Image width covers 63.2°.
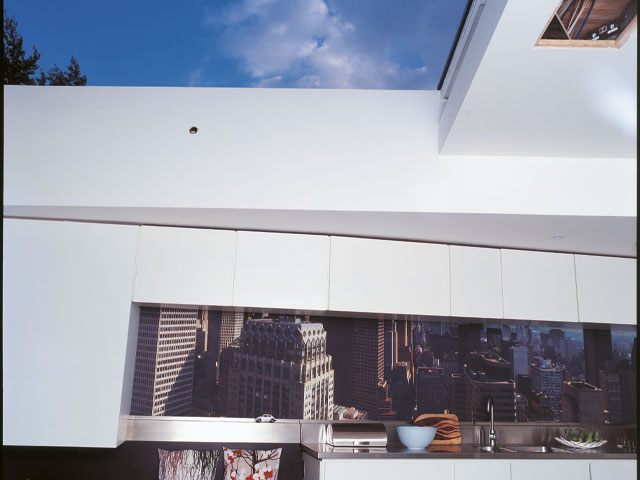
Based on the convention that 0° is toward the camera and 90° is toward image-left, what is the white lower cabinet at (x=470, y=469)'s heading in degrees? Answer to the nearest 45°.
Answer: approximately 0°

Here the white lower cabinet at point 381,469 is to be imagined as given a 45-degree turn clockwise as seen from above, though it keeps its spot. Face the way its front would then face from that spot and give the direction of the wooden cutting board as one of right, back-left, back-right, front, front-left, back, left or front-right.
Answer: back

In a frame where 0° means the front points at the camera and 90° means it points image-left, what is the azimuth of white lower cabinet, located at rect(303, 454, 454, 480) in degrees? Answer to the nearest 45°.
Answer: approximately 0°

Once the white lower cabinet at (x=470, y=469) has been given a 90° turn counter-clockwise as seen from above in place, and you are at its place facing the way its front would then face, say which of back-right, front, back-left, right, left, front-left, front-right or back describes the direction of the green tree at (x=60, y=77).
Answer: back

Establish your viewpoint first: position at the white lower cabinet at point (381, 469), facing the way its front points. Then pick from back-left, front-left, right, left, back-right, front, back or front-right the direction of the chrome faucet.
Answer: back-left
